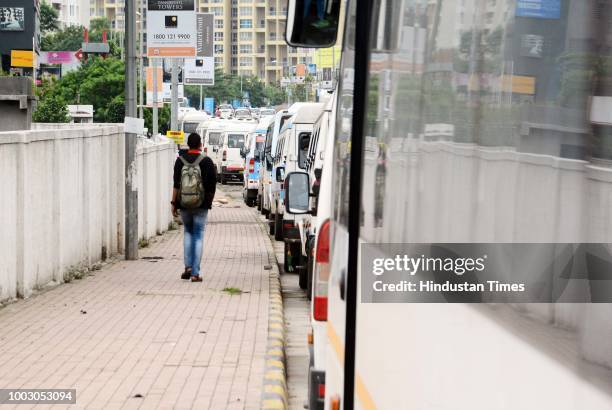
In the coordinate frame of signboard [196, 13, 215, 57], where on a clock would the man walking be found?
The man walking is roughly at 12 o'clock from the signboard.

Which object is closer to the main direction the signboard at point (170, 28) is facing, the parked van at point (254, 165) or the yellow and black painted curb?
the yellow and black painted curb

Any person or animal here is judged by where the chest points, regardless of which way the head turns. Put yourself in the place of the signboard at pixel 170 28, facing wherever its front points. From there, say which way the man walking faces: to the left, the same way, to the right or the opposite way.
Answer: the opposite way

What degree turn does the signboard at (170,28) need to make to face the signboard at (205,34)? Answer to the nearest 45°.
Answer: approximately 180°

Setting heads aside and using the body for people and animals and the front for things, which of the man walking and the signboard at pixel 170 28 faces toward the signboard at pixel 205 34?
the man walking

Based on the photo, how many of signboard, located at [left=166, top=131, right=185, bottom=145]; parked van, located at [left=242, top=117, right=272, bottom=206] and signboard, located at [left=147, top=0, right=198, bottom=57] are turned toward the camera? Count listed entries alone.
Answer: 2

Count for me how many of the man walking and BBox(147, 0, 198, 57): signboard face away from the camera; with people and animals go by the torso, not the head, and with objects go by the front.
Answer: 1

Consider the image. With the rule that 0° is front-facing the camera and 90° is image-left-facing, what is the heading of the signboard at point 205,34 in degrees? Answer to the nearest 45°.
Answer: approximately 0°
